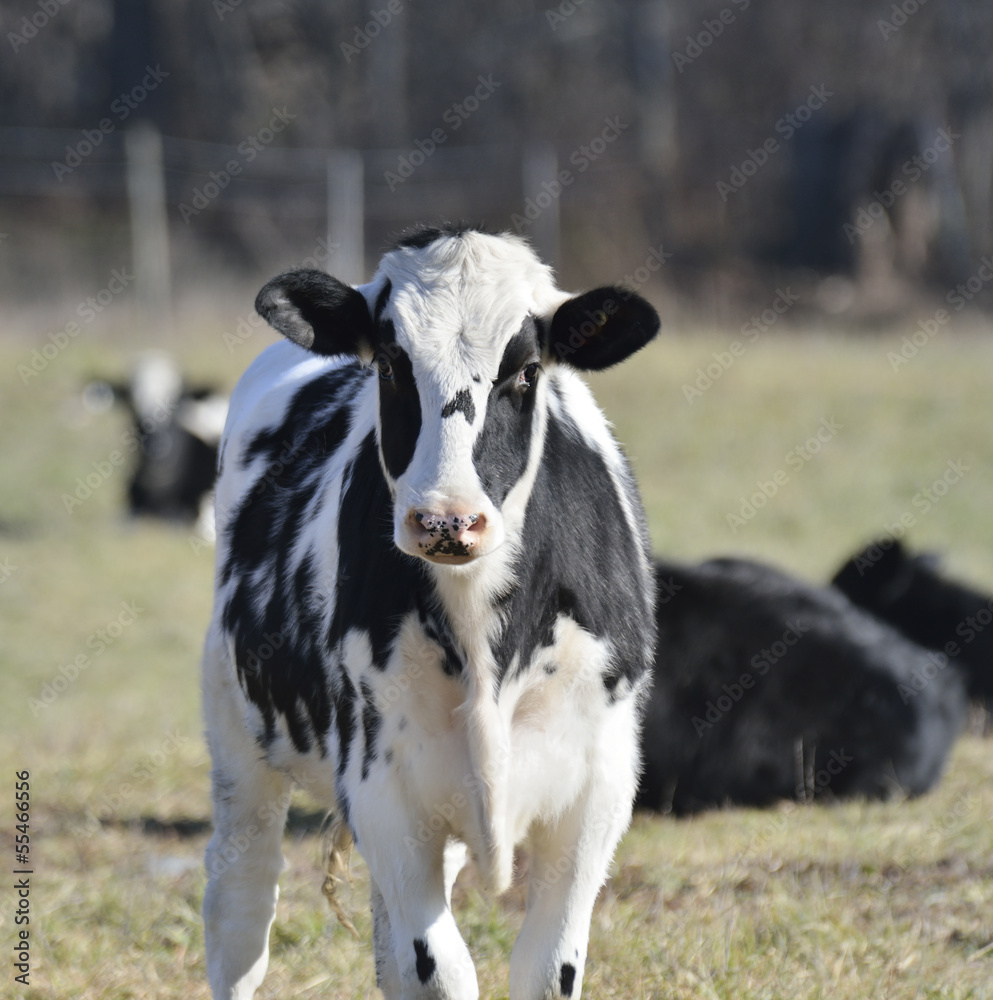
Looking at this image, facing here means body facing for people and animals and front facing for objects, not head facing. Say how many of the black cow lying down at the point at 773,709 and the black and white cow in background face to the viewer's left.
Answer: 1

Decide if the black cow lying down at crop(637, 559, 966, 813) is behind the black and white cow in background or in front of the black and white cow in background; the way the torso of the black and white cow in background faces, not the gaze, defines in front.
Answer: in front

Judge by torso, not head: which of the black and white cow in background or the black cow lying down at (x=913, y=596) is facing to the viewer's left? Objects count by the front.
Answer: the black cow lying down

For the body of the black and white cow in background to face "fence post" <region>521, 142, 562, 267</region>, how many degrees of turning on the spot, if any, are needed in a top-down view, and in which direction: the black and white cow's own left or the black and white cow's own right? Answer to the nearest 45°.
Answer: approximately 135° to the black and white cow's own left

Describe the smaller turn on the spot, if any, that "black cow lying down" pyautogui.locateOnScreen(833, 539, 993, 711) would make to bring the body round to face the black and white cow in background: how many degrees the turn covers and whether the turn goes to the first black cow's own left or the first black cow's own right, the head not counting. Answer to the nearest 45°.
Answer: approximately 45° to the first black cow's own right

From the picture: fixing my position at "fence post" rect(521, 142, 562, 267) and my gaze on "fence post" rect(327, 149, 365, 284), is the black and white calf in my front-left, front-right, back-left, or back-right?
front-left

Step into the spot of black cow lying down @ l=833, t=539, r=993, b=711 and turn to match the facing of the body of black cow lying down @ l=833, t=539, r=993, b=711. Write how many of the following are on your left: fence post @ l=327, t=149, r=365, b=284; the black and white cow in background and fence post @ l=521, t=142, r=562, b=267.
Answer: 0

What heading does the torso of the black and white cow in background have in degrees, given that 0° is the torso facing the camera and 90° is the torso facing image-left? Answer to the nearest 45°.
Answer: approximately 0°

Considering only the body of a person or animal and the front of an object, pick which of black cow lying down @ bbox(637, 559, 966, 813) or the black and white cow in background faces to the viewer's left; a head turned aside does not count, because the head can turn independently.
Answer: the black cow lying down

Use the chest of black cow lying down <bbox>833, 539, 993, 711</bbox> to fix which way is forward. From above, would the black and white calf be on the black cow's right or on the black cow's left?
on the black cow's left

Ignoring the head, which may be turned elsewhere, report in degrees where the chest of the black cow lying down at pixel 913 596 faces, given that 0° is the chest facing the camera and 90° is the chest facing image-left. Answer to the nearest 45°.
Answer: approximately 90°

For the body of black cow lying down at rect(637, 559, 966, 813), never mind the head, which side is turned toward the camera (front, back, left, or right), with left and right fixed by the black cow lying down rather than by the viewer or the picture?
left

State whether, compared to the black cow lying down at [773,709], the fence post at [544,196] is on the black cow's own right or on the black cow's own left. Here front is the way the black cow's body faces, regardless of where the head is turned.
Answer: on the black cow's own right

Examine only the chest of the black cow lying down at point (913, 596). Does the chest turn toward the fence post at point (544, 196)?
no
